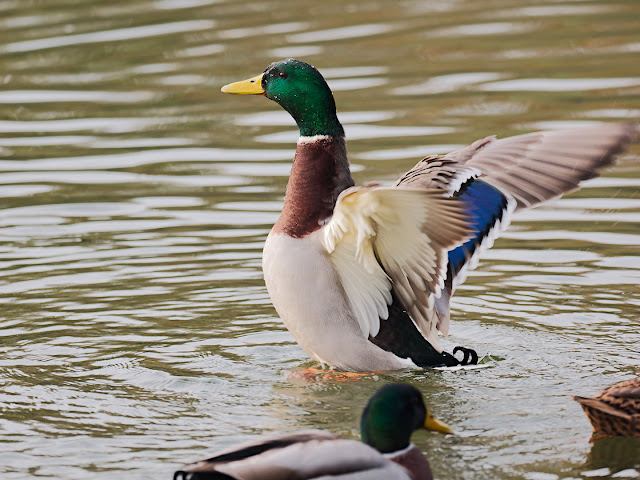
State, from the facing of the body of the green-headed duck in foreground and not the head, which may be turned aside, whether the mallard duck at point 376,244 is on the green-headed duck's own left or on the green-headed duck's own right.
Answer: on the green-headed duck's own left

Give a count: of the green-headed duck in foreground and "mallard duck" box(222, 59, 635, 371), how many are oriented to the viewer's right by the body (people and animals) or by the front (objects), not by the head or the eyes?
1

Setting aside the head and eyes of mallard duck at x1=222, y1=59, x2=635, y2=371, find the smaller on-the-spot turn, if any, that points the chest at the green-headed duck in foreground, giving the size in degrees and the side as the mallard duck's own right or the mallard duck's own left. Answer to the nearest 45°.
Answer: approximately 90° to the mallard duck's own left

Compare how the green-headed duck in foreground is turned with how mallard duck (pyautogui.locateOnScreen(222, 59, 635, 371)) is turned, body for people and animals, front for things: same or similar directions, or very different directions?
very different directions

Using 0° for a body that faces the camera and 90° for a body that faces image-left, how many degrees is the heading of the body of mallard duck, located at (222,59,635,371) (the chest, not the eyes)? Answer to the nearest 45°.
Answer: approximately 90°

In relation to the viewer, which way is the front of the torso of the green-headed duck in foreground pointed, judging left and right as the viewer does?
facing to the right of the viewer
